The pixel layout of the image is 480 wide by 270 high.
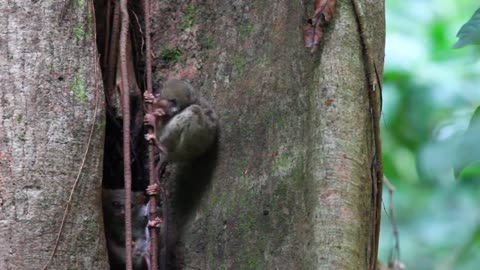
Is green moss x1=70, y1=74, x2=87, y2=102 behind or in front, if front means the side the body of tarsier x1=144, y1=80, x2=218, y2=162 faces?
in front

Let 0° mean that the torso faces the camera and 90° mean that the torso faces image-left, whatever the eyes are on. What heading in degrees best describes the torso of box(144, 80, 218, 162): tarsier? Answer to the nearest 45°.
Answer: approximately 90°

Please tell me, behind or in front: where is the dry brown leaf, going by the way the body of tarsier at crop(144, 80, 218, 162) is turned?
behind

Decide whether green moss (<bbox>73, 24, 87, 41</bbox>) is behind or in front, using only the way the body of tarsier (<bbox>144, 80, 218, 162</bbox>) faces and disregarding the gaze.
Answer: in front
